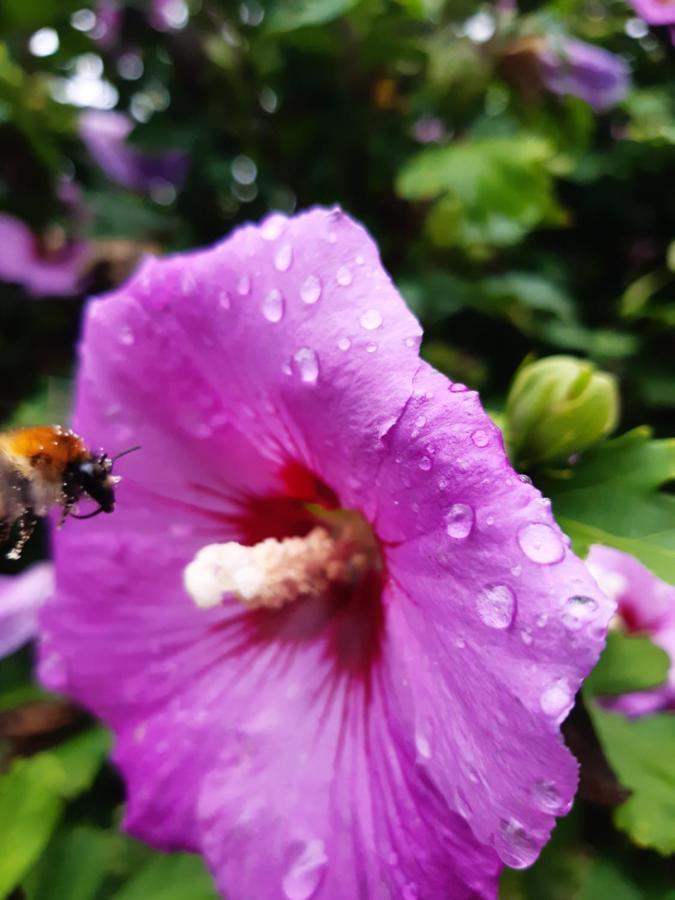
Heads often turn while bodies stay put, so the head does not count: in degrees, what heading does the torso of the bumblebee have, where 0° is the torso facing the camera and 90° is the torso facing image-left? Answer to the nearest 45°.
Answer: approximately 270°

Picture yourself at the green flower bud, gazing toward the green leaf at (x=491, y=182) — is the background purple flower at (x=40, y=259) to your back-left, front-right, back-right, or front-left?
front-left

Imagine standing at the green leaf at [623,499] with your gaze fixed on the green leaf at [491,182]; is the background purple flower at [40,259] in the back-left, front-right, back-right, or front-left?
front-left

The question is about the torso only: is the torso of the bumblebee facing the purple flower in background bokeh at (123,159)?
no
